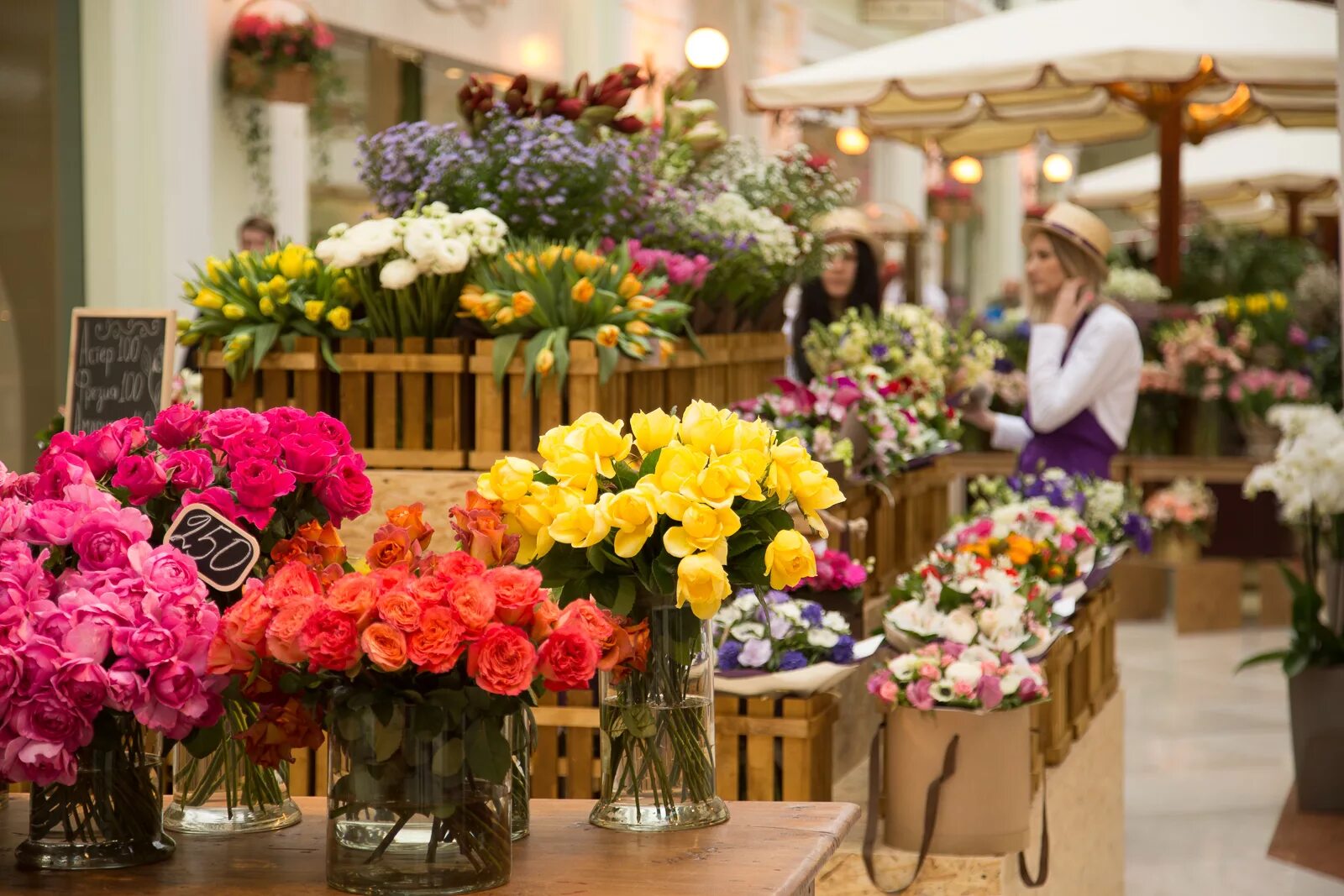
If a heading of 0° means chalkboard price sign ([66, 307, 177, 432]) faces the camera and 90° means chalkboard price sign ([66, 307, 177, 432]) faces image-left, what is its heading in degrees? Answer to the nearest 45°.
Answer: approximately 0°

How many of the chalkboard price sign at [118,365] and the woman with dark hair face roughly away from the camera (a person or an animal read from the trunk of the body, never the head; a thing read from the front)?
0

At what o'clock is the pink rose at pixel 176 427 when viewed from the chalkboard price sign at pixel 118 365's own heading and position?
The pink rose is roughly at 12 o'clock from the chalkboard price sign.

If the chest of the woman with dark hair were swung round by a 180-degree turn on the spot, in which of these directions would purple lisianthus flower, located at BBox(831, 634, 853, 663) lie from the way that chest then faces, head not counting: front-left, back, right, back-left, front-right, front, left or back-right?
back-right

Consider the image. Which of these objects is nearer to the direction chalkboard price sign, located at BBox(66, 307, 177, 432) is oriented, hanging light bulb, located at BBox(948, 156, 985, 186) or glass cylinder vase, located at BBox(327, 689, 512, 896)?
the glass cylinder vase

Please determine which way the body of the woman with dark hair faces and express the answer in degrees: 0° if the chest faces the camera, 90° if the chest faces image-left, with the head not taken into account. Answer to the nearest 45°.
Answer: approximately 45°

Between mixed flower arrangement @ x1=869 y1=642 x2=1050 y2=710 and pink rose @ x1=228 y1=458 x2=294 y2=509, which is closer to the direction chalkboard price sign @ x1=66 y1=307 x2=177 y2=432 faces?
the pink rose

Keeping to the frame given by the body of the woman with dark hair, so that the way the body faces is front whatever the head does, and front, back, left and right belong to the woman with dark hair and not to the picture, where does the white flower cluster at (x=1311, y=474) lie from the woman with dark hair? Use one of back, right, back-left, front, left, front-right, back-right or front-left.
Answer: left

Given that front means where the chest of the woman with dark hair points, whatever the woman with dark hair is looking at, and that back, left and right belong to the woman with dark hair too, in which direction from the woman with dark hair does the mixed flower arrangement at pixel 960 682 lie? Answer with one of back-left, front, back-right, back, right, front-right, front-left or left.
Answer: front-left

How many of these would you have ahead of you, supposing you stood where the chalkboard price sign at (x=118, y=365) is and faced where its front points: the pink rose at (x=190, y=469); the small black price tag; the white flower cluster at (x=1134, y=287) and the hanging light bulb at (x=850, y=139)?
2

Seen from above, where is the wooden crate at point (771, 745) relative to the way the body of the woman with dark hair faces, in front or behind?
in front

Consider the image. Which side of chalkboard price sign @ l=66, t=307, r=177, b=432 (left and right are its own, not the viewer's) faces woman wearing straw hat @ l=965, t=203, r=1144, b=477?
left

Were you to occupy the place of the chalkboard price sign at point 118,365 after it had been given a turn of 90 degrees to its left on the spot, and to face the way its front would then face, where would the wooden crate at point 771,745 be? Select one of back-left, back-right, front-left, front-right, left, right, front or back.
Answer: front-right

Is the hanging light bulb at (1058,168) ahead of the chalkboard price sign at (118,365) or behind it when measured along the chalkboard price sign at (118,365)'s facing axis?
behind

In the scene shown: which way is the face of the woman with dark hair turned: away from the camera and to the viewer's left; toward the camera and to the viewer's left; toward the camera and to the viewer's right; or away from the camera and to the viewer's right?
toward the camera and to the viewer's left

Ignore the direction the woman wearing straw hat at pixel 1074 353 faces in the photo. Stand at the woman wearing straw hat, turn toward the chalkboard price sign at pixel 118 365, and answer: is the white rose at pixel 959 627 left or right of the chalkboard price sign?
left
